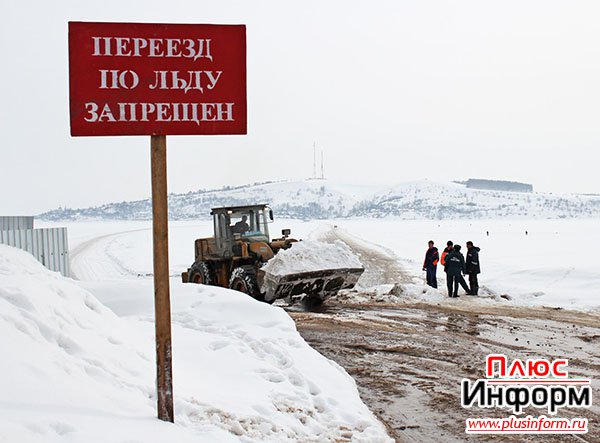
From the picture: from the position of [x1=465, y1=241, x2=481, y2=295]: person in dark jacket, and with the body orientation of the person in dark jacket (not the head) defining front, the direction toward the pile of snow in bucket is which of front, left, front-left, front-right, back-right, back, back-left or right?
front-left

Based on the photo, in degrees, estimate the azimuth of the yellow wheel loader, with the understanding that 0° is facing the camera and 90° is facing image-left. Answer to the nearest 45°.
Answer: approximately 315°

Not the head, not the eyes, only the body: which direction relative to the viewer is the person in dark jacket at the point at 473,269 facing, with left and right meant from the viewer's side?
facing to the left of the viewer

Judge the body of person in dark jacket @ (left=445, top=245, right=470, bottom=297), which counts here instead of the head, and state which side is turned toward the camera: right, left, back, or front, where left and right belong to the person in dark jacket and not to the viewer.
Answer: back

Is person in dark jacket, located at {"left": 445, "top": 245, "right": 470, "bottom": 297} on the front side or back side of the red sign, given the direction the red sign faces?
on the back side

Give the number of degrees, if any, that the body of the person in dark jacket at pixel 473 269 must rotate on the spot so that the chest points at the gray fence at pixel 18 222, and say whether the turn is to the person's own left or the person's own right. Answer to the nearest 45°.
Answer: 0° — they already face it

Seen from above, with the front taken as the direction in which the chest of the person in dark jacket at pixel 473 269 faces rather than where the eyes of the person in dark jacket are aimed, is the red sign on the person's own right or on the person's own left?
on the person's own left
